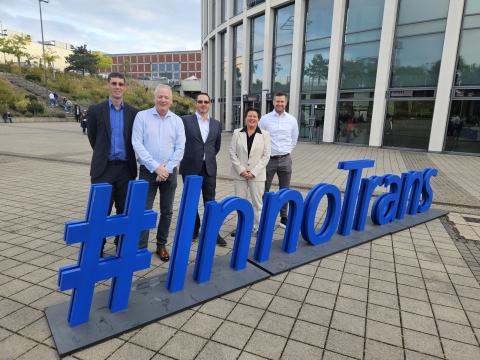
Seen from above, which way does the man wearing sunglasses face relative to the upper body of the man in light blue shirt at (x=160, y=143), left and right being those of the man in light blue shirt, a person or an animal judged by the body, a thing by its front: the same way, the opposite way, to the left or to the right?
the same way

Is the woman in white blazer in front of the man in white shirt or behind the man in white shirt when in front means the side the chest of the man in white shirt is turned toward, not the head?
in front

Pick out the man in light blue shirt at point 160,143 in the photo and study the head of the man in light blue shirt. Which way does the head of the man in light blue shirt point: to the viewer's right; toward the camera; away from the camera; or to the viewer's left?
toward the camera

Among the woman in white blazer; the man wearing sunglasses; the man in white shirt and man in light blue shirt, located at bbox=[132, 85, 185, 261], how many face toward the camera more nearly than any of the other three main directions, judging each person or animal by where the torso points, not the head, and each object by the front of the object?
4

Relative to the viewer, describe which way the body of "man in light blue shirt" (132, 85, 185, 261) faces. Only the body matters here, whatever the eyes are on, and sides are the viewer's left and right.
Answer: facing the viewer

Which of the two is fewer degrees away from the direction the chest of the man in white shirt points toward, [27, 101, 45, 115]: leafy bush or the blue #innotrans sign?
the blue #innotrans sign

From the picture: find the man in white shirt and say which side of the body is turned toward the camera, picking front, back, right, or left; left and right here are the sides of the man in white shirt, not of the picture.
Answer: front

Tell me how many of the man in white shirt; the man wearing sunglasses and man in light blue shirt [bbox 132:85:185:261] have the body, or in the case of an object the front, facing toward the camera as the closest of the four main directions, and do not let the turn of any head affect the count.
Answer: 3

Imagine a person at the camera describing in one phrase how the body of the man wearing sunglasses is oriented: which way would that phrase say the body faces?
toward the camera

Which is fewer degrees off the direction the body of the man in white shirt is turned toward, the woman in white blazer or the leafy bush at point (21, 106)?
the woman in white blazer

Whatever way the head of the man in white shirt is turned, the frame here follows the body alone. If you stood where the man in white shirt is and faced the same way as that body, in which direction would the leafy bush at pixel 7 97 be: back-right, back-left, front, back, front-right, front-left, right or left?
back-right

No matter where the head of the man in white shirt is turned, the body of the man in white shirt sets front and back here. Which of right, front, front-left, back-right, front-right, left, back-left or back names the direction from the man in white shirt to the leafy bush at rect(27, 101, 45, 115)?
back-right

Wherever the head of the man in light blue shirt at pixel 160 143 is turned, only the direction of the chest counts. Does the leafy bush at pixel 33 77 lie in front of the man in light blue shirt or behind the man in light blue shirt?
behind

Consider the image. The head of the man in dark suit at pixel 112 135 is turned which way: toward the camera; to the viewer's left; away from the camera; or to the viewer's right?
toward the camera

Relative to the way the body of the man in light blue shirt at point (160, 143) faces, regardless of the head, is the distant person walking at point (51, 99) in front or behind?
behind

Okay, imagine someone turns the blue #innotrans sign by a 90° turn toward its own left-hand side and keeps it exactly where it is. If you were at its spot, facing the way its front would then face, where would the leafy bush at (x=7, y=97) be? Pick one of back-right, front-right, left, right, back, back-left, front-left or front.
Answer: left

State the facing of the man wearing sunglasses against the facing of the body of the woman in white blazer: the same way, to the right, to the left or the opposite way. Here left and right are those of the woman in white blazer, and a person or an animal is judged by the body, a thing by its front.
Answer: the same way
